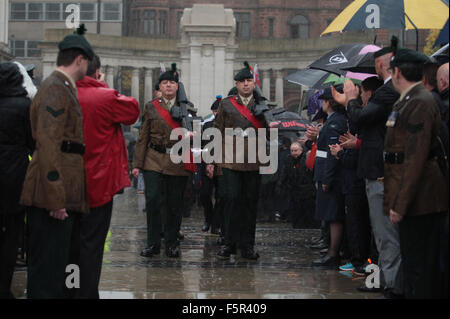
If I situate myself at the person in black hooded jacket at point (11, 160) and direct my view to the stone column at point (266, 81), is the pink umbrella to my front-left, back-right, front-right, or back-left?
front-right

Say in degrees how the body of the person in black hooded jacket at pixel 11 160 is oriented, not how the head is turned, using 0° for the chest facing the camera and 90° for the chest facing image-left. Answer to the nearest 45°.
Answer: approximately 225°

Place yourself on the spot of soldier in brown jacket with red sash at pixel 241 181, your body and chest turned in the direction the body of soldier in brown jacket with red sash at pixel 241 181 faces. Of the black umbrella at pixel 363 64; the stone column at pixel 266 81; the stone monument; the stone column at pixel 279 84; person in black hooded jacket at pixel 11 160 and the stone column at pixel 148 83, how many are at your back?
4

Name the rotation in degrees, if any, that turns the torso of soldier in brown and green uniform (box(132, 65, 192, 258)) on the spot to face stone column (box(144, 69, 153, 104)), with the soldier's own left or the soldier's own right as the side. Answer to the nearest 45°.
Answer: approximately 180°

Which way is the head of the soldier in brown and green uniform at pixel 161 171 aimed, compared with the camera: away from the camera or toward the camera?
toward the camera

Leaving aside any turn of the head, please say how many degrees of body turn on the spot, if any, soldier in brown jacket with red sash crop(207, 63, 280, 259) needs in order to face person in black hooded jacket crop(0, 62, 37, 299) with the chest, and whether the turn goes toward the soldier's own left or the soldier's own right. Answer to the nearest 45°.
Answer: approximately 45° to the soldier's own right

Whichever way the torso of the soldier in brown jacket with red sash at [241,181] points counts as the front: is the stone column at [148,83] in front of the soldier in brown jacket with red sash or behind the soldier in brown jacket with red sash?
behind

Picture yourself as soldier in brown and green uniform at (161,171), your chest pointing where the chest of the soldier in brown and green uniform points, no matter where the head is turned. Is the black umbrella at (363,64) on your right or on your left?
on your left

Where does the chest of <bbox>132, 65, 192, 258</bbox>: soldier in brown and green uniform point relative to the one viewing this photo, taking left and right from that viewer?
facing the viewer

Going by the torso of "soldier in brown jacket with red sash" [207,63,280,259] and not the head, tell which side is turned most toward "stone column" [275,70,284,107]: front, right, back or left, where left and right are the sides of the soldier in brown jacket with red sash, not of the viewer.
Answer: back

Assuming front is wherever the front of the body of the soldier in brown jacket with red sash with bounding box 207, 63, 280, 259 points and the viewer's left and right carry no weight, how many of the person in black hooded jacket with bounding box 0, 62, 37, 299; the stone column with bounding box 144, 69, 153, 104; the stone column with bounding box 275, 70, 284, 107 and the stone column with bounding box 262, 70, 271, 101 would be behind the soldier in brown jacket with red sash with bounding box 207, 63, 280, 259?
3

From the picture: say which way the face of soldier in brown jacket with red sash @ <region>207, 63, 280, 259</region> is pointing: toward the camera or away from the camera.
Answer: toward the camera

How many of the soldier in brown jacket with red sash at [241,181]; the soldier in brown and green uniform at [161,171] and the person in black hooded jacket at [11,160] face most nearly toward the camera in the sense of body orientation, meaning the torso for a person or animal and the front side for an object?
2

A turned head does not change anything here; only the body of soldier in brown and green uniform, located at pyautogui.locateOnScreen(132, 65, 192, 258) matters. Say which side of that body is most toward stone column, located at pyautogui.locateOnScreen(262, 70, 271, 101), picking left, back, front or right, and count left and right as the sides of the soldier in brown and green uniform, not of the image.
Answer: back

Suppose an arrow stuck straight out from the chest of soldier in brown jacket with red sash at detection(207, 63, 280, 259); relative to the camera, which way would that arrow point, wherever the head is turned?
toward the camera

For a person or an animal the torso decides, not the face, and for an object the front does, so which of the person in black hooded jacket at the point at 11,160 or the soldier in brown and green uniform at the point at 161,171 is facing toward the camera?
the soldier in brown and green uniform

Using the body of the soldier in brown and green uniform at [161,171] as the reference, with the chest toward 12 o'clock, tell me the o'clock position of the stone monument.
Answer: The stone monument is roughly at 6 o'clock from the soldier in brown and green uniform.

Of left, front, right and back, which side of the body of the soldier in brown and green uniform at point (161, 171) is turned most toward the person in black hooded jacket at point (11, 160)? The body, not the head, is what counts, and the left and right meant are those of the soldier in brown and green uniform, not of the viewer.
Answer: front
